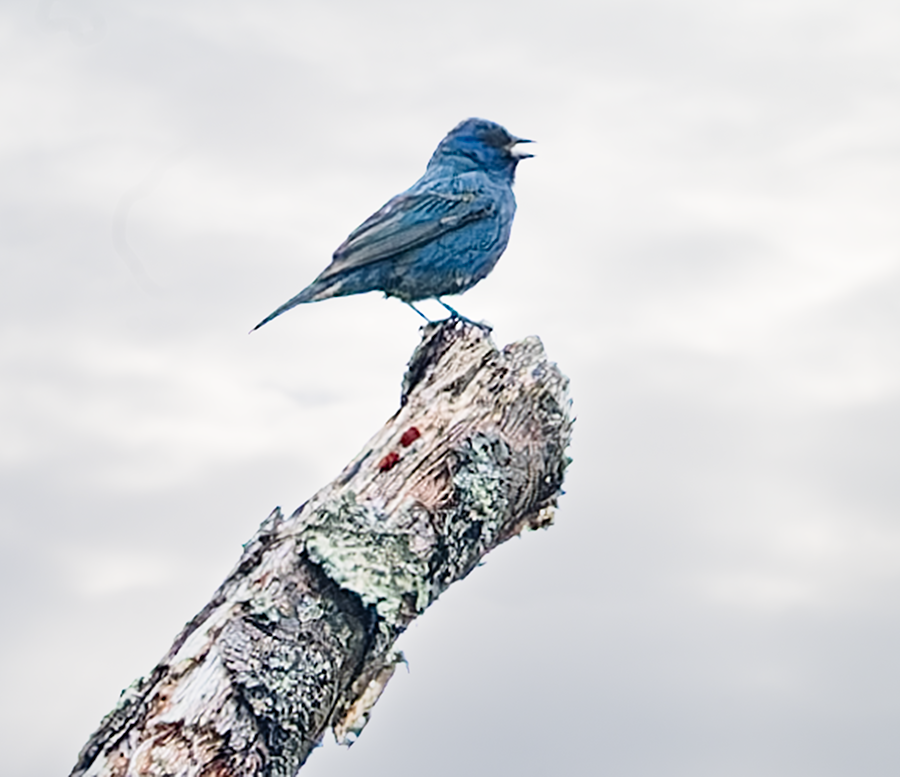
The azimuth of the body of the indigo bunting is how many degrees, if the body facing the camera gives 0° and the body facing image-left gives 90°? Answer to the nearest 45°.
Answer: approximately 270°
